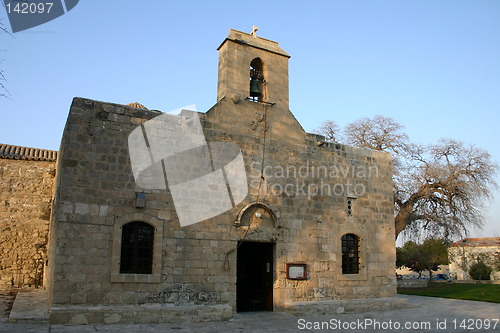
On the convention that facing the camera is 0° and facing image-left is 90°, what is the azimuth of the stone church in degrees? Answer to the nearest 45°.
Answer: approximately 315°

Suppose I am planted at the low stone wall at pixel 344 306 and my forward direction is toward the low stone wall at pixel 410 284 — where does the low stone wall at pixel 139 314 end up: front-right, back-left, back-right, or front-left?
back-left

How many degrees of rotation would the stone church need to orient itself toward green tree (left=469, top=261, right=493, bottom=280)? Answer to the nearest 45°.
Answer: approximately 90° to its left

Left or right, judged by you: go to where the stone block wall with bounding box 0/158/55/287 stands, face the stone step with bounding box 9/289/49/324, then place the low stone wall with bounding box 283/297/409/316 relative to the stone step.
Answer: left

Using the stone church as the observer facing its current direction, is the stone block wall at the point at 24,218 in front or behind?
behind

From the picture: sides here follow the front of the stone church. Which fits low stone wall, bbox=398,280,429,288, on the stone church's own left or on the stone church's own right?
on the stone church's own left

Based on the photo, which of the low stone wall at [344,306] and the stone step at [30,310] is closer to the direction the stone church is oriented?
the low stone wall

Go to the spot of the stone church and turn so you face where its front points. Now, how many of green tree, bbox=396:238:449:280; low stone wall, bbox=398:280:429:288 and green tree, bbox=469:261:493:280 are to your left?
3

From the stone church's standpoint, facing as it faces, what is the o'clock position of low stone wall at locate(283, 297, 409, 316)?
The low stone wall is roughly at 10 o'clock from the stone church.

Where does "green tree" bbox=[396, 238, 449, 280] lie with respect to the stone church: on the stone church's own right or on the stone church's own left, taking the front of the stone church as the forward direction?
on the stone church's own left
